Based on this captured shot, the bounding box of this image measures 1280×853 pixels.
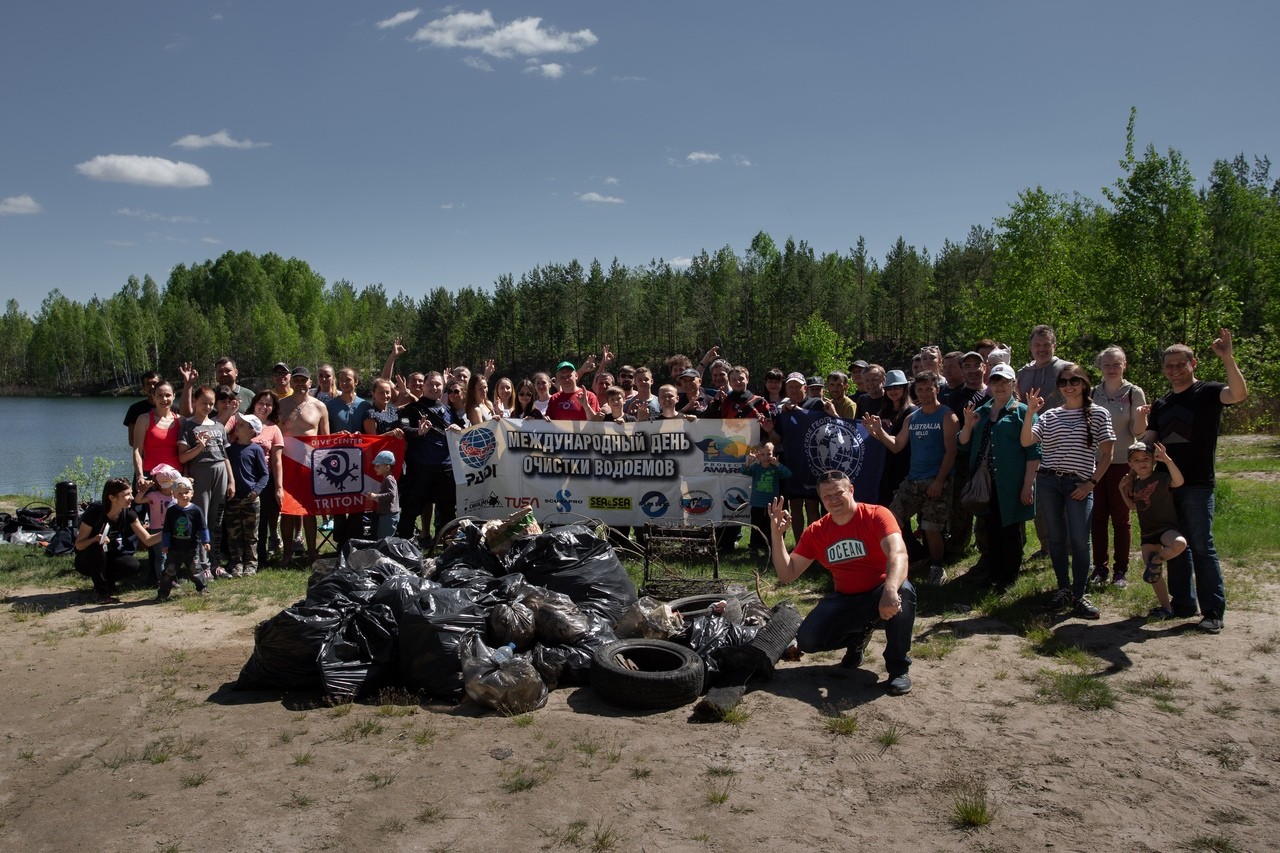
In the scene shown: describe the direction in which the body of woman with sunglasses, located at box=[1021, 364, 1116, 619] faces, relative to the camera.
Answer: toward the camera

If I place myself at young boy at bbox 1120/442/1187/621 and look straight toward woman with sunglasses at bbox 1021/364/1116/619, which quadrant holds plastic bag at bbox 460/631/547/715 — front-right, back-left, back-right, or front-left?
front-left

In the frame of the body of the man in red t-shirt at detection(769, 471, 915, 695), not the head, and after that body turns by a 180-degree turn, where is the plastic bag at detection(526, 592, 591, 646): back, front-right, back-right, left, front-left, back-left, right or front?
left

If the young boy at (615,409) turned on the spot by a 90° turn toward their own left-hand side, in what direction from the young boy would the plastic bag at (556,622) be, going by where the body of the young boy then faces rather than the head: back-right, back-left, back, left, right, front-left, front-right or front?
right

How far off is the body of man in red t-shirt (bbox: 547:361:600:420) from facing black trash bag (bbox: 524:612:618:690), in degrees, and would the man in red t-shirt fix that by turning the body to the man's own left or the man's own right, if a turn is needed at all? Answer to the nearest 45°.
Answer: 0° — they already face it

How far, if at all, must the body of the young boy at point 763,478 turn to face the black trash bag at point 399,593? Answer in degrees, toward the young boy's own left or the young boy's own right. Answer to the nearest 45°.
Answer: approximately 45° to the young boy's own right

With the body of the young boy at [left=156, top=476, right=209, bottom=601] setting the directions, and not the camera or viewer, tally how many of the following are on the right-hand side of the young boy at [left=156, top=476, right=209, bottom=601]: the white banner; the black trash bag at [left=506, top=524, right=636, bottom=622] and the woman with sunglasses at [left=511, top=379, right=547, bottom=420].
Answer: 0

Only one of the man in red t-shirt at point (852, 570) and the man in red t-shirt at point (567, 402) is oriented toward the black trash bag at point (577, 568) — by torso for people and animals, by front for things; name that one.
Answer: the man in red t-shirt at point (567, 402)

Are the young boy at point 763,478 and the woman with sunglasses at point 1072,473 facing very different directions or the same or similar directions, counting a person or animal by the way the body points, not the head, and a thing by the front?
same or similar directions

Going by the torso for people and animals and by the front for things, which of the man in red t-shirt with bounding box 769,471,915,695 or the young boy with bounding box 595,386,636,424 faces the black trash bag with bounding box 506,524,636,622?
the young boy

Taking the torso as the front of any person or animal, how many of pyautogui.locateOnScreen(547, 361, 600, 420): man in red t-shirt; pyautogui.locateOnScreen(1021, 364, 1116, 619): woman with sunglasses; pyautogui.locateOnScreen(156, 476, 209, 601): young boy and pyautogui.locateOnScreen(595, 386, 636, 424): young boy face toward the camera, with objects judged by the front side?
4

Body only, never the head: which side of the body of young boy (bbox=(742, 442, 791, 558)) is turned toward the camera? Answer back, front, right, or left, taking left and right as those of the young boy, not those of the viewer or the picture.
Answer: front

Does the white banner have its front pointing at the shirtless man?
no

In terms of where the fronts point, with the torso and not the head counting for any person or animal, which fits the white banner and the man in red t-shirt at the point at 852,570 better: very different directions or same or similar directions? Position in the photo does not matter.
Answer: same or similar directions

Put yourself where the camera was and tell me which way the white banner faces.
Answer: facing the viewer

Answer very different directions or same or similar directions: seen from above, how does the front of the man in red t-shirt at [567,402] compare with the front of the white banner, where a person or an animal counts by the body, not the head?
same or similar directions

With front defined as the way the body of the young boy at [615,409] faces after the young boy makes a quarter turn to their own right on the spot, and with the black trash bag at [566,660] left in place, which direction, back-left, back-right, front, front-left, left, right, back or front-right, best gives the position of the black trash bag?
left

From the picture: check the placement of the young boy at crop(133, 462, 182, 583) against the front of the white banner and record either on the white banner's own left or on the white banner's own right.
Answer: on the white banner's own right

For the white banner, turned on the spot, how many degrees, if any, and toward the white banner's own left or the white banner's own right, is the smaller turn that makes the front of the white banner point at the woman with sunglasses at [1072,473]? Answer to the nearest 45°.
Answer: approximately 45° to the white banner's own left

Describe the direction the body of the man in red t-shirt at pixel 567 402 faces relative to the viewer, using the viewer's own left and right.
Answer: facing the viewer

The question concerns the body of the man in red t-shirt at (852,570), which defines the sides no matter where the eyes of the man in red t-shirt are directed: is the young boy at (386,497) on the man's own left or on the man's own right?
on the man's own right

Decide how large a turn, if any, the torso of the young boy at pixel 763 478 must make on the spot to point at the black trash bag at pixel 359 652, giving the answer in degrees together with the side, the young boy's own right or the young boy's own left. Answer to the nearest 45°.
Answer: approximately 45° to the young boy's own right
